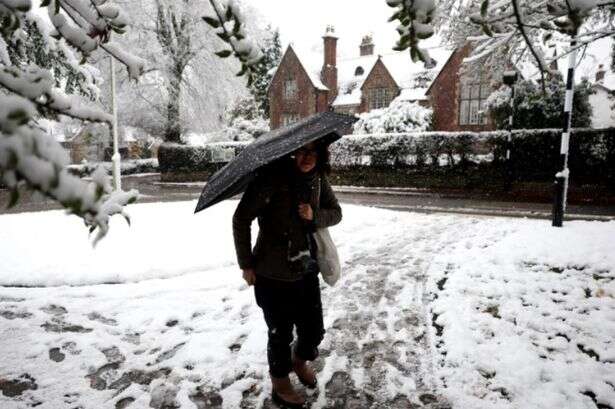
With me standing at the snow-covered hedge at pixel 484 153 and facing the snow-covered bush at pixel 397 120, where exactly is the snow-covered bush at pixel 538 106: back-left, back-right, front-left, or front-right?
front-right

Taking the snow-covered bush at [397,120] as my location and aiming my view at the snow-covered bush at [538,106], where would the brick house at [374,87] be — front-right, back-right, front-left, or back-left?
back-left

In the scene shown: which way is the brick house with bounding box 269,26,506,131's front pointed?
toward the camera

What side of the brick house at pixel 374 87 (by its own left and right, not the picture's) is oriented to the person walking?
front

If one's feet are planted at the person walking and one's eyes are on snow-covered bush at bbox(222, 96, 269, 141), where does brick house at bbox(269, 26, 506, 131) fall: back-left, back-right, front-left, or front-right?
front-right

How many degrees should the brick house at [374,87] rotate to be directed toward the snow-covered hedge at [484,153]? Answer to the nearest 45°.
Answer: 0° — it already faces it

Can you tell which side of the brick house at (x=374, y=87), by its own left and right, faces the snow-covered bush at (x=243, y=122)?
right

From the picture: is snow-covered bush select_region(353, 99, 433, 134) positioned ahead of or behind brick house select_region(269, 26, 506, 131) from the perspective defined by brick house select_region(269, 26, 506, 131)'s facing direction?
ahead

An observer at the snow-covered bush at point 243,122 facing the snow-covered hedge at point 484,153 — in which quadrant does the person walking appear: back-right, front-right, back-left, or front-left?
front-right

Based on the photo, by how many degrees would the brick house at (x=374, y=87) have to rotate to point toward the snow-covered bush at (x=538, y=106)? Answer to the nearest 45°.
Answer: approximately 45° to its left

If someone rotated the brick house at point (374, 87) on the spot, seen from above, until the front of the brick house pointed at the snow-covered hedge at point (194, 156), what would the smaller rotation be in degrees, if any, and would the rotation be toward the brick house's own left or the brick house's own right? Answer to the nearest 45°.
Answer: approximately 45° to the brick house's own right
